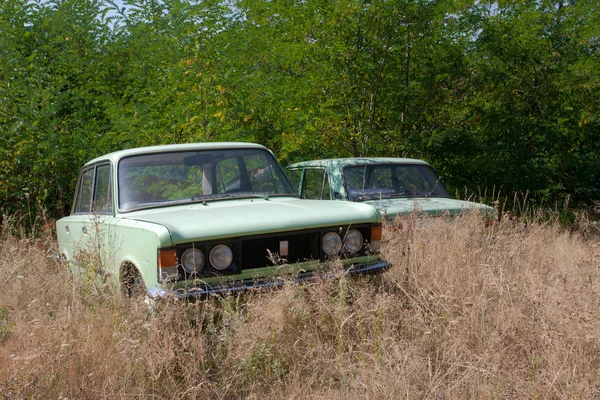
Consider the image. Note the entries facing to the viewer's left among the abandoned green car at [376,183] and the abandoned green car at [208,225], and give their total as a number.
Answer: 0

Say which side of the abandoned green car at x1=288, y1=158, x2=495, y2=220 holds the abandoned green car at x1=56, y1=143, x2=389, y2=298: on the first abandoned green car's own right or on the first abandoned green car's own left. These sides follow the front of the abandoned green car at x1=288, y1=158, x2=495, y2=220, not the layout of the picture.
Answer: on the first abandoned green car's own right

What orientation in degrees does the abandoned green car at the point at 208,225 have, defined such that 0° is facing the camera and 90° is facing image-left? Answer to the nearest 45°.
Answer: approximately 315°

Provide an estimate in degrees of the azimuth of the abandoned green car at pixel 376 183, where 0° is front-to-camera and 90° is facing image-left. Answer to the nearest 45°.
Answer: approximately 315°

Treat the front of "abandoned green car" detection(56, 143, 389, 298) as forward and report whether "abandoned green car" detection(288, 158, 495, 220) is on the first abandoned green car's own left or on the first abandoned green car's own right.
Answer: on the first abandoned green car's own left
